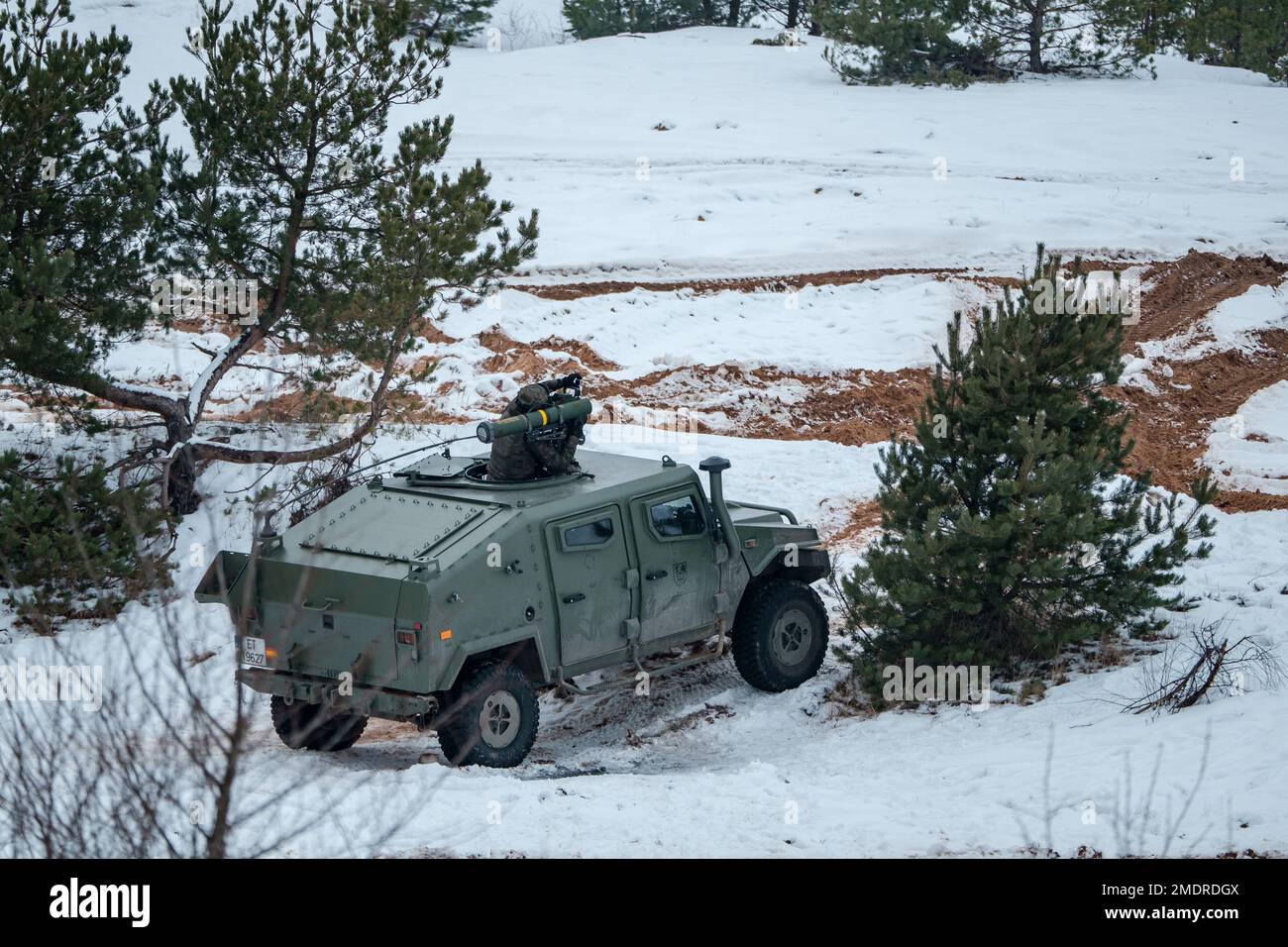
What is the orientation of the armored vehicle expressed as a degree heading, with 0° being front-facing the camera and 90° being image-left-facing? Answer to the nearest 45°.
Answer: approximately 225°

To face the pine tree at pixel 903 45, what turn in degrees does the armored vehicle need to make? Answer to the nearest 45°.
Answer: approximately 45° to its left

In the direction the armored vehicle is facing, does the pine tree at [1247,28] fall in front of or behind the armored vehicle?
in front

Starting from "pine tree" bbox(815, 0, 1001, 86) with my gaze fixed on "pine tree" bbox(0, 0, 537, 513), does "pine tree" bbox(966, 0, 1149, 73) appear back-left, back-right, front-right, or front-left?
back-left

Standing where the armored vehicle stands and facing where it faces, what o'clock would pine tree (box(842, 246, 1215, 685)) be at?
The pine tree is roughly at 1 o'clock from the armored vehicle.

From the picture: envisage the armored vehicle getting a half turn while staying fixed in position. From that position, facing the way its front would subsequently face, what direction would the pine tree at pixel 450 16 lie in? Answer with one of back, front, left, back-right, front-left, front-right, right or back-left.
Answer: back-right

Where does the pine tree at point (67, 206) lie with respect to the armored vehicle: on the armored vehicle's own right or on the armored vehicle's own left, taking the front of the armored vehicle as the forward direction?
on the armored vehicle's own left

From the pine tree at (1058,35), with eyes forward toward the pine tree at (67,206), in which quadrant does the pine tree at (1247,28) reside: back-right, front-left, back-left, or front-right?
back-left
